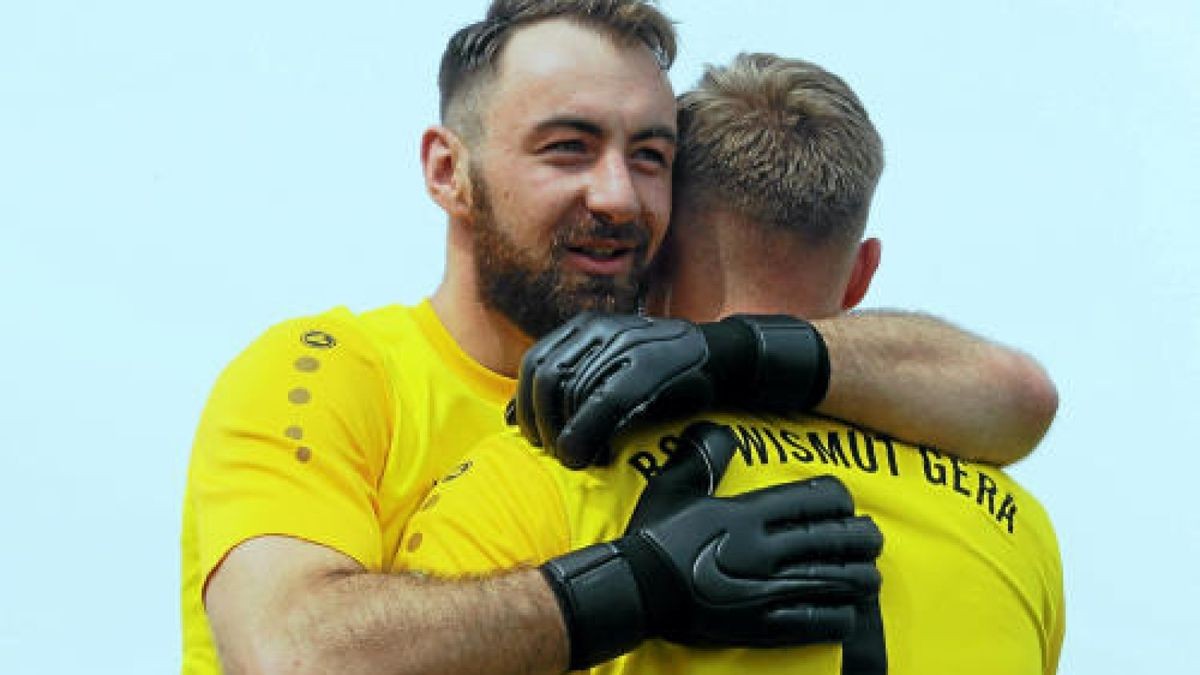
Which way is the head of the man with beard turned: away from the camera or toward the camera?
toward the camera

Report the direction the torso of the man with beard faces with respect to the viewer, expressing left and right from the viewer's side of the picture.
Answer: facing the viewer and to the right of the viewer
